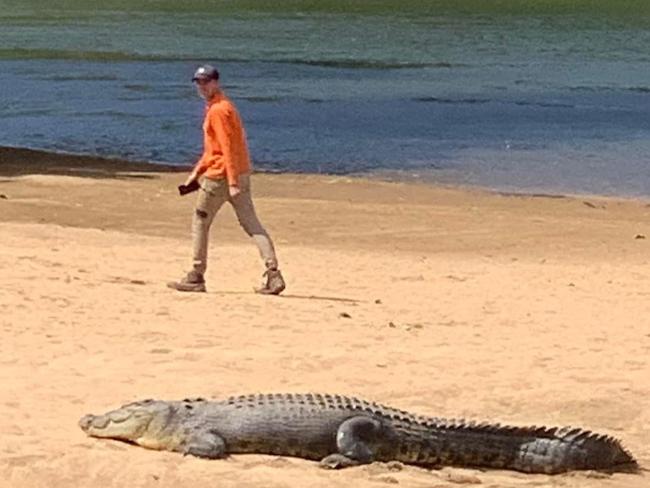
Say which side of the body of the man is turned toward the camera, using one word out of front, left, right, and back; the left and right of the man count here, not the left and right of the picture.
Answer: left

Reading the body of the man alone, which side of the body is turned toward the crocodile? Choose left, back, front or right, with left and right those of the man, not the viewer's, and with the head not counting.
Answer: left

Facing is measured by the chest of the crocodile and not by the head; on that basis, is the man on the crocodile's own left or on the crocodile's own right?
on the crocodile's own right

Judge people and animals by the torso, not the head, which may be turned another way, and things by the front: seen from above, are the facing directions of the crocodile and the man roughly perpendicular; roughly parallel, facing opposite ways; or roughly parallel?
roughly parallel

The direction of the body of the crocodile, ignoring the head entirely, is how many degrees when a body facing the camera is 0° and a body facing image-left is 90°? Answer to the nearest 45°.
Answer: approximately 90°
